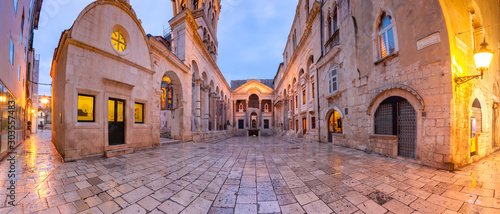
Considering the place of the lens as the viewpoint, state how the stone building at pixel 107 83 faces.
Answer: facing the viewer and to the right of the viewer

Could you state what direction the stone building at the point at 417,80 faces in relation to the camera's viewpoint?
facing the viewer and to the left of the viewer

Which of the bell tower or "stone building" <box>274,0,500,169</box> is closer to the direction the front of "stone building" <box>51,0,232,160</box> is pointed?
the stone building

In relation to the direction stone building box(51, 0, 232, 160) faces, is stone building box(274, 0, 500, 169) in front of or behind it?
in front

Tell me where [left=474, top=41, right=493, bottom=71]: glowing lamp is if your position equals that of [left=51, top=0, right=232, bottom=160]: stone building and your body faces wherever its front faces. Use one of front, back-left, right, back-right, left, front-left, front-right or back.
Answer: front

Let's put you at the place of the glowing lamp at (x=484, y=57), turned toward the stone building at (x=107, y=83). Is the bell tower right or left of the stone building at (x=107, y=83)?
right

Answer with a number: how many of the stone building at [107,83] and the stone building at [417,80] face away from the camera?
0
